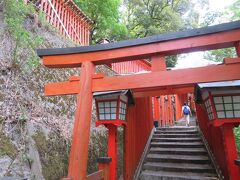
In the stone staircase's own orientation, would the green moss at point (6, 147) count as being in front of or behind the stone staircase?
in front

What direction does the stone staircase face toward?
toward the camera

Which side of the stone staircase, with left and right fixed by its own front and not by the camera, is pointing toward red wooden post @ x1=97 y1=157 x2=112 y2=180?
front

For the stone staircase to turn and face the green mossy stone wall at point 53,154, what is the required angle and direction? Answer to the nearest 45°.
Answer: approximately 45° to its right
